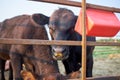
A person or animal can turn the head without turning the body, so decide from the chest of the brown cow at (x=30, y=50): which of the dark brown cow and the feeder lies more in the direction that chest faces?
the feeder

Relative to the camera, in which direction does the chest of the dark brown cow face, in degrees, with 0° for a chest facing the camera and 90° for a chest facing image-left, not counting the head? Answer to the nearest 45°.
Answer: approximately 45°

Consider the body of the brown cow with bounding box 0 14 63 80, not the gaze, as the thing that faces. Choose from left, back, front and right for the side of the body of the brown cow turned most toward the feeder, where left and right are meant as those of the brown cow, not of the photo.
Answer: front

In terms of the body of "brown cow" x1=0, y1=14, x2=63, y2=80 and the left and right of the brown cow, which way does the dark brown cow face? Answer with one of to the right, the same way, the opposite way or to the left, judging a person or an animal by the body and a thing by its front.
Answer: to the right

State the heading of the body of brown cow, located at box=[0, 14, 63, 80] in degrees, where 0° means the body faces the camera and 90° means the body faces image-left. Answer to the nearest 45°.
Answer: approximately 315°

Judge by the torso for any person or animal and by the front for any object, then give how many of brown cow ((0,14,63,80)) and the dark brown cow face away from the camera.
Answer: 0
